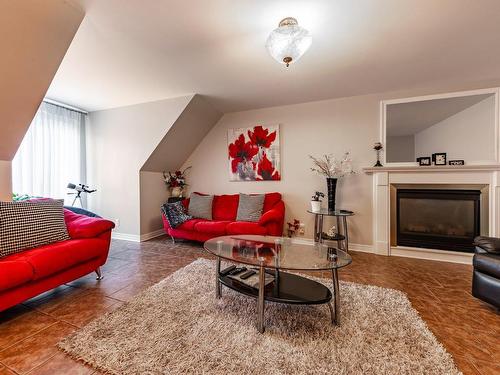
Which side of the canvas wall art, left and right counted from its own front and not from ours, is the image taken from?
front

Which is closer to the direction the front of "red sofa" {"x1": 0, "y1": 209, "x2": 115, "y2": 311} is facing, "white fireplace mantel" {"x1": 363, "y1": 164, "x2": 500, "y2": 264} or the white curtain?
the white fireplace mantel

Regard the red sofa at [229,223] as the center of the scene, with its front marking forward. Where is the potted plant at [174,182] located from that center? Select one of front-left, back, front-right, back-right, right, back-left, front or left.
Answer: back-right

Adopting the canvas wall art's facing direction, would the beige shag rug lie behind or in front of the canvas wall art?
in front

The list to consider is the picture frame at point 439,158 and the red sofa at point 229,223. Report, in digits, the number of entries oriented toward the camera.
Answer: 2

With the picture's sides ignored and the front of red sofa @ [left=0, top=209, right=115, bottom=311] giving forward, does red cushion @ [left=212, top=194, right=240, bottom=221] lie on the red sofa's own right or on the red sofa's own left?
on the red sofa's own left

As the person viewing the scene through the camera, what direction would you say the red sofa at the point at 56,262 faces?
facing the viewer and to the right of the viewer

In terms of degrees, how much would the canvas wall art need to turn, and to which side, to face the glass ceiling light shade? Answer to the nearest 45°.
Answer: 0° — it already faces it

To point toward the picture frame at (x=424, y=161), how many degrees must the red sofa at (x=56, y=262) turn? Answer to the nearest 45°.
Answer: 0° — it already faces it

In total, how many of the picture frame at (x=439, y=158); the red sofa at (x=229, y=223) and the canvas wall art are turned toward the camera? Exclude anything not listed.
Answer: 3

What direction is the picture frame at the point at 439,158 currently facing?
toward the camera

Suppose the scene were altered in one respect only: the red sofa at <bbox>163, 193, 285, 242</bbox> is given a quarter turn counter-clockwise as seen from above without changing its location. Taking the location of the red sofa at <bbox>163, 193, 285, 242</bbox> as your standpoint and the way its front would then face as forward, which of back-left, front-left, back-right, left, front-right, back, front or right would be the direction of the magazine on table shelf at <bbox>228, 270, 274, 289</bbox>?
right

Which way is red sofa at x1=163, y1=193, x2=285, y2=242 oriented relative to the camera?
toward the camera

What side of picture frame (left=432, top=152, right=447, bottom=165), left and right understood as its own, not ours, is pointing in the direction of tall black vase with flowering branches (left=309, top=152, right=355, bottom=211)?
right

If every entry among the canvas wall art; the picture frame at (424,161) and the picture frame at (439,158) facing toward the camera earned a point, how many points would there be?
3
